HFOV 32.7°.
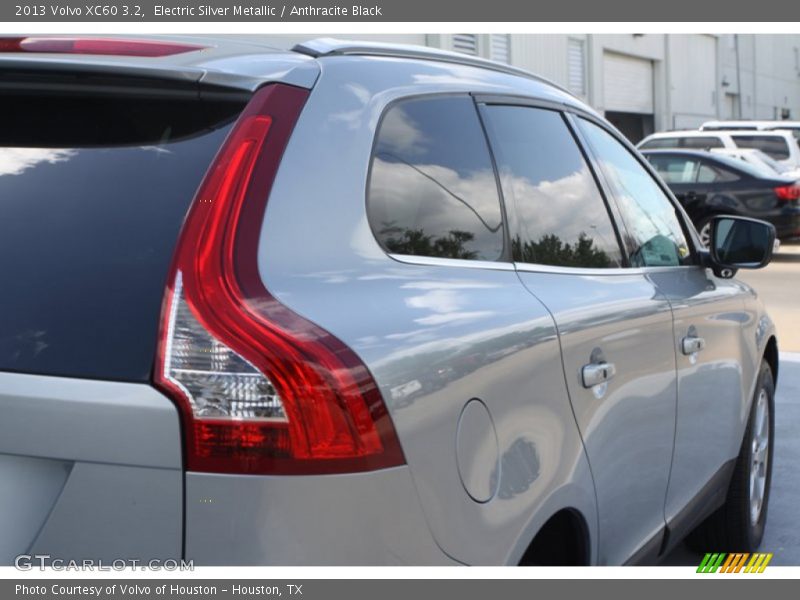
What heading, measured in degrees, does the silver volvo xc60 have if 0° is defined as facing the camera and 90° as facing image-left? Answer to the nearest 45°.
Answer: approximately 225°

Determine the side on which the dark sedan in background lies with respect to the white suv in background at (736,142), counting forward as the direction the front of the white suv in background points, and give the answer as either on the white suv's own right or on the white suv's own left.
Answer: on the white suv's own left

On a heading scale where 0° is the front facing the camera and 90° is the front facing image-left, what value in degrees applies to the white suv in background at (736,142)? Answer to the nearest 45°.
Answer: approximately 90°

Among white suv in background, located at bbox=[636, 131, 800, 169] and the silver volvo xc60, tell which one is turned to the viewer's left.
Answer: the white suv in background

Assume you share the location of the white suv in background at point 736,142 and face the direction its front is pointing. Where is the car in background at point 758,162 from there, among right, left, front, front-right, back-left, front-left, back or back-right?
left

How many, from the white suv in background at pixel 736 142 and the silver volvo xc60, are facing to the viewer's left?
1

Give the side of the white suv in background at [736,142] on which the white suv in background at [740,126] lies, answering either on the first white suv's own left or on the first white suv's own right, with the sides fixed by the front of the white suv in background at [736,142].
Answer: on the first white suv's own right

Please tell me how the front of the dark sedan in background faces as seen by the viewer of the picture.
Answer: facing away from the viewer and to the left of the viewer

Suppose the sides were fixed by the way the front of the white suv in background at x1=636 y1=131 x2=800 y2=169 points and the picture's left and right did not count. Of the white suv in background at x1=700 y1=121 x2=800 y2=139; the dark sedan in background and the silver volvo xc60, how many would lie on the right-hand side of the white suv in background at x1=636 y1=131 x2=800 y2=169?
1

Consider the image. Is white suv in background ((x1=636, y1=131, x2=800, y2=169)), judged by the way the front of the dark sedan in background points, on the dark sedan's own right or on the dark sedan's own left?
on the dark sedan's own right

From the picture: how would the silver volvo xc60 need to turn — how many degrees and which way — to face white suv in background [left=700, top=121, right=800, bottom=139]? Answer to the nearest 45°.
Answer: approximately 45° to its left
